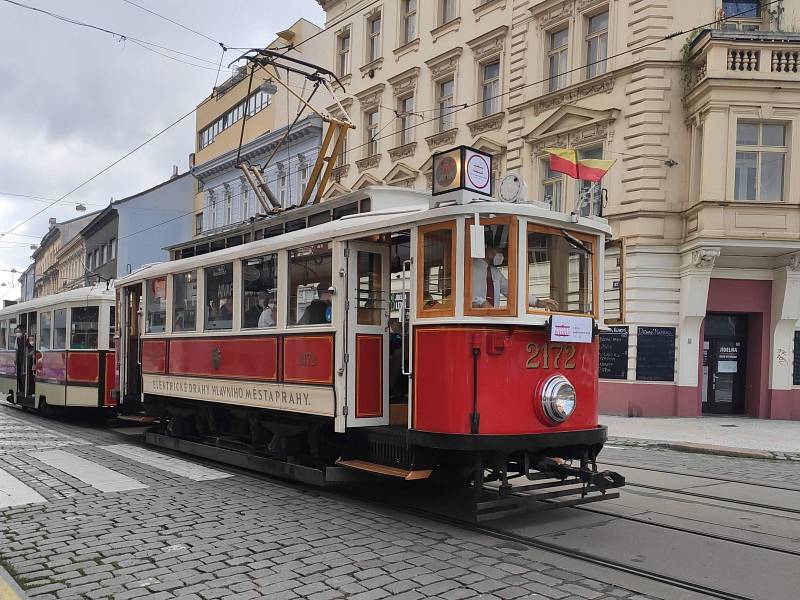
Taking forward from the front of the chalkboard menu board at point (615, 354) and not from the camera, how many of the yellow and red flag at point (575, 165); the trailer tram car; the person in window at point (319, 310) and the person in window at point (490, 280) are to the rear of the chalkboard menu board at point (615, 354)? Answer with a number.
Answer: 0

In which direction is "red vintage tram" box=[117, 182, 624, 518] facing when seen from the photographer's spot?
facing the viewer and to the right of the viewer

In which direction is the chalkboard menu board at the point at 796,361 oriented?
toward the camera

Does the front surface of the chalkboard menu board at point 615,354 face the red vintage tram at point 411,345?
yes

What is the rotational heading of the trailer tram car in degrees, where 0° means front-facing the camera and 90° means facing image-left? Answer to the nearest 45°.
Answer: approximately 315°

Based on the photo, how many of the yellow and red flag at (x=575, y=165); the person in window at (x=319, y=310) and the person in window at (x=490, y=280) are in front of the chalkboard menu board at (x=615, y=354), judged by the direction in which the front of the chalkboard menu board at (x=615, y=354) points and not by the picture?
3

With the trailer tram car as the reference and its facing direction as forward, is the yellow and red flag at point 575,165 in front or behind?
in front

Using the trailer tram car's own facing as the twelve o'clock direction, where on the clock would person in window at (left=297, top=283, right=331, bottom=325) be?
The person in window is roughly at 1 o'clock from the trailer tram car.

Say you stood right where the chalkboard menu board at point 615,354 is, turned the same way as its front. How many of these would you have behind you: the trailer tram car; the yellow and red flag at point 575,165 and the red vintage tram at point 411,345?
0

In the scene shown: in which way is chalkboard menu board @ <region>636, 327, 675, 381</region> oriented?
toward the camera

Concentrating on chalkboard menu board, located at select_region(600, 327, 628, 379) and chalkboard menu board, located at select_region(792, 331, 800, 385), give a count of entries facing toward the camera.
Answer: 2

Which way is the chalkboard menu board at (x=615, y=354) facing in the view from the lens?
facing the viewer

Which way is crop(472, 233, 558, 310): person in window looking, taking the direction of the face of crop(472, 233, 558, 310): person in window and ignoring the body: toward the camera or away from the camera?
toward the camera

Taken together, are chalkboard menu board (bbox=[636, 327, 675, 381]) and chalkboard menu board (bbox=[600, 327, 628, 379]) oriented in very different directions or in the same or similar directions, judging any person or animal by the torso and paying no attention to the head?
same or similar directions

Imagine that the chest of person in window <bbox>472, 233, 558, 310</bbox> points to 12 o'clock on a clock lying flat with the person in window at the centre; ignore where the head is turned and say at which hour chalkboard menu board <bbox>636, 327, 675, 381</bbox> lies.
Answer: The chalkboard menu board is roughly at 8 o'clock from the person in window.

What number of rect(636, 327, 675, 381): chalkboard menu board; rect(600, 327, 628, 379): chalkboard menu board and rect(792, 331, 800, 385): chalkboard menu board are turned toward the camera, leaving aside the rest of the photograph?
3

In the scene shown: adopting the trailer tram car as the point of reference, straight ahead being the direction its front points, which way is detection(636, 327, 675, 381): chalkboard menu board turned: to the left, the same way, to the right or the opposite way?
to the right
